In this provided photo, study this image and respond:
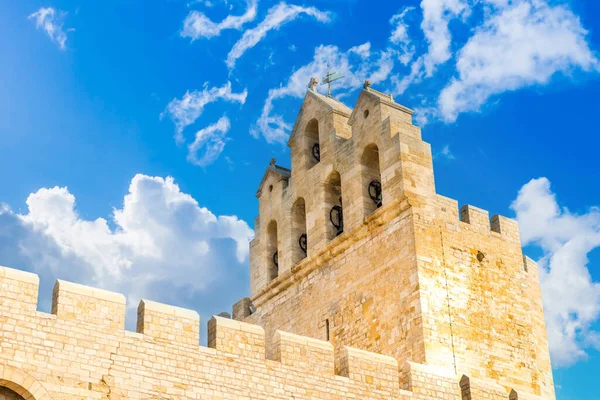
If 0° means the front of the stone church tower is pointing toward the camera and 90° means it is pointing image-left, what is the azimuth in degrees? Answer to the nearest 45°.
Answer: approximately 45°

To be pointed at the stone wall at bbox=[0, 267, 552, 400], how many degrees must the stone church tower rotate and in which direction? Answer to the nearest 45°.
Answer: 0° — it already faces it
